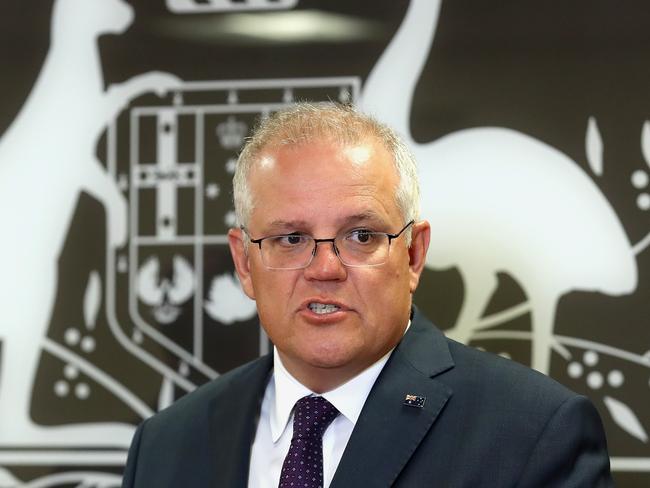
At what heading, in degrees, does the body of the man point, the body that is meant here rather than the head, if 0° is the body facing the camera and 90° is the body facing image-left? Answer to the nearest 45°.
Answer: approximately 45°
